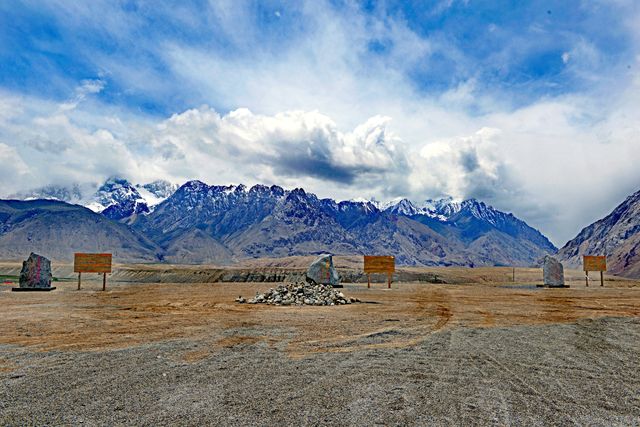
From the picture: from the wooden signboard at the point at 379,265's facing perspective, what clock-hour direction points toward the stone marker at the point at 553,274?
The stone marker is roughly at 8 o'clock from the wooden signboard.

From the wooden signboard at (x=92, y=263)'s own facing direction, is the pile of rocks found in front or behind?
in front

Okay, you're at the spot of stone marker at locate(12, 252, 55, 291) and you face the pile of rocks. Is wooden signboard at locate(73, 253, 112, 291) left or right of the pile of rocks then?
left

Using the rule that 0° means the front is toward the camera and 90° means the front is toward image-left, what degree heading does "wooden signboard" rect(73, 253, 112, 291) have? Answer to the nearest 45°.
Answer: approximately 0°

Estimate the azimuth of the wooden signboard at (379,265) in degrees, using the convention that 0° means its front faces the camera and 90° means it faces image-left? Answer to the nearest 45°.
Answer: approximately 0°

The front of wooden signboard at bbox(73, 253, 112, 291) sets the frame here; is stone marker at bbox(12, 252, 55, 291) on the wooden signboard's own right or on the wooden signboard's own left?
on the wooden signboard's own right

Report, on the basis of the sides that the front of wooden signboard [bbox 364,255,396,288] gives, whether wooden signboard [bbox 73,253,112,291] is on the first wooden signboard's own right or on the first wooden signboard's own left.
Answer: on the first wooden signboard's own right

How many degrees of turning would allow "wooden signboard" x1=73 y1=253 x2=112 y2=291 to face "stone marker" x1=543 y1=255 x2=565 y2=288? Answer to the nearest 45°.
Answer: approximately 90° to its left

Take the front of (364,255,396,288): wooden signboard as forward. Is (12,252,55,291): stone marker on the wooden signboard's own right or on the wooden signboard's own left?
on the wooden signboard's own right

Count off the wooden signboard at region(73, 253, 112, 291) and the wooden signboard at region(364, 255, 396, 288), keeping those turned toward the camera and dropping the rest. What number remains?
2
